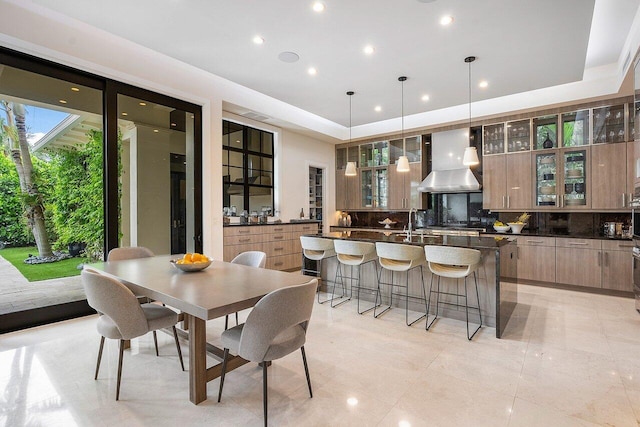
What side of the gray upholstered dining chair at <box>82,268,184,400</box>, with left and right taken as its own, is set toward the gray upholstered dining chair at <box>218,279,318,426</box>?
right

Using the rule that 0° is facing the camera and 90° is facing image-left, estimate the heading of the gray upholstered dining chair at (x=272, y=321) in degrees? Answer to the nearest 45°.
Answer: approximately 135°

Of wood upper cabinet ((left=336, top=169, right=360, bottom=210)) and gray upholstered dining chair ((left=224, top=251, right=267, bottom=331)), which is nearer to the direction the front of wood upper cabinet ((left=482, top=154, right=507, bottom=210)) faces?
the gray upholstered dining chair

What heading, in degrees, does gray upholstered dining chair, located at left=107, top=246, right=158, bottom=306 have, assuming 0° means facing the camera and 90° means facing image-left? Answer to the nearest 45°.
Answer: approximately 315°

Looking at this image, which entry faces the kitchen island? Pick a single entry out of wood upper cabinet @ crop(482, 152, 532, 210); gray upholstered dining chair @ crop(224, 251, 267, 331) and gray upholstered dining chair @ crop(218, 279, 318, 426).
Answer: the wood upper cabinet

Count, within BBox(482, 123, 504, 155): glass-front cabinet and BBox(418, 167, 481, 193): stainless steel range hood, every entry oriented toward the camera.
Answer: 2

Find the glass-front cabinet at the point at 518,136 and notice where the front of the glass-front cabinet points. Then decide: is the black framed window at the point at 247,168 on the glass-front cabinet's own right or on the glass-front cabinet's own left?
on the glass-front cabinet's own right
